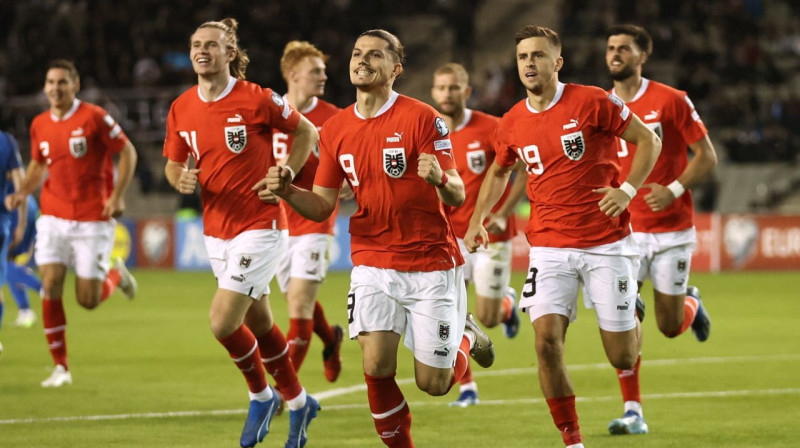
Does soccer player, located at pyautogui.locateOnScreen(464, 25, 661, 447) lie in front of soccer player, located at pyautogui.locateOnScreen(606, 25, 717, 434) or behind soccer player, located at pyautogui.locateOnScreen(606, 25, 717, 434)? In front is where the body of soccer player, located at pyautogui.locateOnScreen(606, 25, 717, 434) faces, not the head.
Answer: in front

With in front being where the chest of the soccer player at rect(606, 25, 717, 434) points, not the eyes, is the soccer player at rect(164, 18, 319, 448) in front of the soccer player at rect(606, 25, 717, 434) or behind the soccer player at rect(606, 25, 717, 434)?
in front

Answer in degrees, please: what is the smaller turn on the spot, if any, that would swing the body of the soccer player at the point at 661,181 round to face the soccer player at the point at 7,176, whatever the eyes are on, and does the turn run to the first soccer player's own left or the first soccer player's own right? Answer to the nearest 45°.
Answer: approximately 45° to the first soccer player's own right

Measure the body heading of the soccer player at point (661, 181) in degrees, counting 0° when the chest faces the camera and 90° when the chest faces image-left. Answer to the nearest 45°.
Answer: approximately 45°

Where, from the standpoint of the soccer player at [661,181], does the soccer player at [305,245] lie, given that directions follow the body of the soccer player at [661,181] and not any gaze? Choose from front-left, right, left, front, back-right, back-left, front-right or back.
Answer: front-right

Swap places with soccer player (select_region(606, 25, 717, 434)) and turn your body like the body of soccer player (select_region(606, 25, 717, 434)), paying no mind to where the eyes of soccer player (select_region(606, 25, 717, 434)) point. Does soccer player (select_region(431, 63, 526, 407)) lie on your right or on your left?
on your right

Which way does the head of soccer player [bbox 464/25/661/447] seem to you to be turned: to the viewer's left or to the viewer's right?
to the viewer's left

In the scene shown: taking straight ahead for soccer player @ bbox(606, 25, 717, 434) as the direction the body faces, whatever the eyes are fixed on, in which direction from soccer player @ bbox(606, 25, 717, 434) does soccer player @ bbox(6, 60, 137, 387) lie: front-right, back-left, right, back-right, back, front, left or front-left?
front-right
